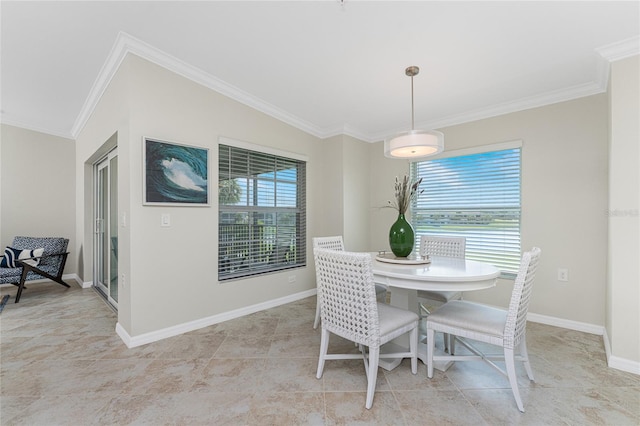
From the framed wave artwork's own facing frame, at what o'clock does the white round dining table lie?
The white round dining table is roughly at 12 o'clock from the framed wave artwork.

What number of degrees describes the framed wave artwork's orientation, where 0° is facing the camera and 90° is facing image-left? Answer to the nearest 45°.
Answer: approximately 315°

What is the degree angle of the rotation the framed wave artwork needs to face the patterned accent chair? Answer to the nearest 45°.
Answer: approximately 180°

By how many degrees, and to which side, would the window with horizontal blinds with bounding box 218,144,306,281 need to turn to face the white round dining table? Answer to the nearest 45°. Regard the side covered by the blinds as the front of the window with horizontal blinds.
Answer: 0° — it already faces it

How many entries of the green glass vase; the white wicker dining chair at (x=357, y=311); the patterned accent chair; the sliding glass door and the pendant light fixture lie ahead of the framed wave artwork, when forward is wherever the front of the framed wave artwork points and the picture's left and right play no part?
3

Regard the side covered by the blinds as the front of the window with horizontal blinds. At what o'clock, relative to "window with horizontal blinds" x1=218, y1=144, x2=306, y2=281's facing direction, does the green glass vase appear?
The green glass vase is roughly at 12 o'clock from the window with horizontal blinds.

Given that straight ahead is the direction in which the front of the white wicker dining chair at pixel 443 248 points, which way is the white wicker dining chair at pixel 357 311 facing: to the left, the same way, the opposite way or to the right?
the opposite way

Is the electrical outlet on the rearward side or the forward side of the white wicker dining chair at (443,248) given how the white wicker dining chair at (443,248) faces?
on the rearward side
